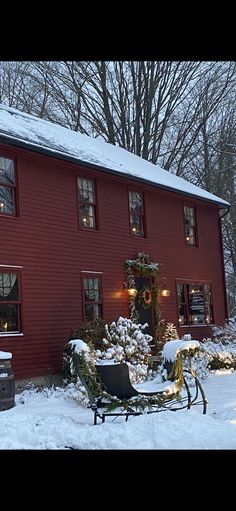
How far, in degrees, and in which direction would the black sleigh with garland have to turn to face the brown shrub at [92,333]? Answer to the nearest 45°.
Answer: approximately 90° to its left

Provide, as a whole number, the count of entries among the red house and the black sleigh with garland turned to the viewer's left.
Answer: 0

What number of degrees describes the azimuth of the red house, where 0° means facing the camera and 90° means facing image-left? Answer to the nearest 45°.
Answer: approximately 315°

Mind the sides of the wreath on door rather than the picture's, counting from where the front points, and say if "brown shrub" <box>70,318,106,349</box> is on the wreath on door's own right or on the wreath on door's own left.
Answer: on the wreath on door's own right

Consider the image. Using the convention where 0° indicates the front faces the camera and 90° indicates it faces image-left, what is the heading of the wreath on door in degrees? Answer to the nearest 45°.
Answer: approximately 315°

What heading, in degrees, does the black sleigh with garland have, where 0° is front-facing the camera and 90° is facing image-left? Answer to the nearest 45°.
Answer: approximately 270°

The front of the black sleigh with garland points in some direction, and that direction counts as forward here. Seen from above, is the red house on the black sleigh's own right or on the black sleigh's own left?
on the black sleigh's own left

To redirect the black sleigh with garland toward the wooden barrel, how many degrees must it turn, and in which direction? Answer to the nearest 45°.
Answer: approximately 135° to its left

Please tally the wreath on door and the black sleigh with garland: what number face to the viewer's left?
0

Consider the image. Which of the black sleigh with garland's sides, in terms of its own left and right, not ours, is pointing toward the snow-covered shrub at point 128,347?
left
